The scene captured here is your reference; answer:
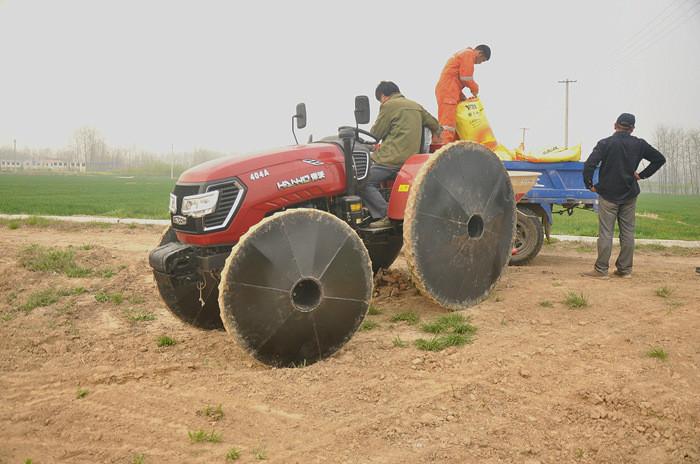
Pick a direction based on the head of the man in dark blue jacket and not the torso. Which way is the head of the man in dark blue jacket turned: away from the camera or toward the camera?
away from the camera

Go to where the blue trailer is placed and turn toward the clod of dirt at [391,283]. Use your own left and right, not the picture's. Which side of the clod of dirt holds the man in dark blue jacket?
left

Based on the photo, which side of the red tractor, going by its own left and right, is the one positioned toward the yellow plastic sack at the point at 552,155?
back

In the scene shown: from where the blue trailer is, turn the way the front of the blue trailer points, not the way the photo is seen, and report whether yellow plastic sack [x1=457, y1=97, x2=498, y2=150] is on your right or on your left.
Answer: on your left

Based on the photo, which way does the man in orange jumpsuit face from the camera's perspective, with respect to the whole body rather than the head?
to the viewer's right

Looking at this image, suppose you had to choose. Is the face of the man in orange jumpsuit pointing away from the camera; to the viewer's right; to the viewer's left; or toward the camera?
to the viewer's right

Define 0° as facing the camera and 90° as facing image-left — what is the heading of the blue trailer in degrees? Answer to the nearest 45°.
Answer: approximately 90°

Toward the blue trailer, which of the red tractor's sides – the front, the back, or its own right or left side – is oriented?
back
